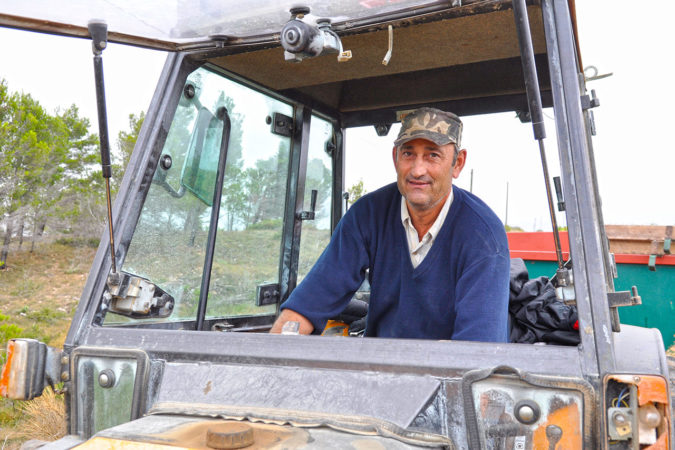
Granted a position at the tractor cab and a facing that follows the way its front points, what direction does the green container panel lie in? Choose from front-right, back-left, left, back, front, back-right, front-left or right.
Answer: back

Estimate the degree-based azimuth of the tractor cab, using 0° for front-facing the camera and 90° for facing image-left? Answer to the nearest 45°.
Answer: approximately 45°

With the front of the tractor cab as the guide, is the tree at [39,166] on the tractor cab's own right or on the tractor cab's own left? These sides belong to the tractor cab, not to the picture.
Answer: on the tractor cab's own right
